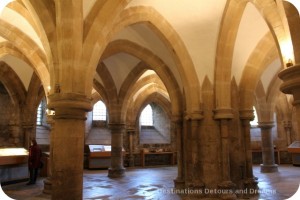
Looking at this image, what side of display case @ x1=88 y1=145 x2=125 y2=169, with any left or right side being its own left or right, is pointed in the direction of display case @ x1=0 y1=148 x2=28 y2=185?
front

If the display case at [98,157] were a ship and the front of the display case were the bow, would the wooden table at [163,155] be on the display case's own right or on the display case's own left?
on the display case's own left

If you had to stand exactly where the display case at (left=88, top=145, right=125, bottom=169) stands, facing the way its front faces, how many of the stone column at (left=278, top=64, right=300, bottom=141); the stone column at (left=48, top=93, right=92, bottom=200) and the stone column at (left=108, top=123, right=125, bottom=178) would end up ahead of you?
3

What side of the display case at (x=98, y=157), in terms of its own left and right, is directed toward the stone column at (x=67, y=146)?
front

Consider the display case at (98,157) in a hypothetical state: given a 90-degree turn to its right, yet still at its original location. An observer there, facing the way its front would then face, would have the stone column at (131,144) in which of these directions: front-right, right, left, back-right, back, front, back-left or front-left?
back-right

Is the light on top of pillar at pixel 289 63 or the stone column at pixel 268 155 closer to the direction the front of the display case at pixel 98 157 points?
the light on top of pillar

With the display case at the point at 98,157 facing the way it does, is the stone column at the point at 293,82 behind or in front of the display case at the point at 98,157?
in front

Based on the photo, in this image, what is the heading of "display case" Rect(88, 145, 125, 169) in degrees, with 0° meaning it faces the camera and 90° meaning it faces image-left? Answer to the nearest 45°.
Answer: approximately 0°

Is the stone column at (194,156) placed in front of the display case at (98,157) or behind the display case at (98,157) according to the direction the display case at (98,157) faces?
in front

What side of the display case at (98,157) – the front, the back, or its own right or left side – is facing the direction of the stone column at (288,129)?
left

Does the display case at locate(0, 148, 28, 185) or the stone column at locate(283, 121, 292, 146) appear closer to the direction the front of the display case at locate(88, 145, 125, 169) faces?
the display case
